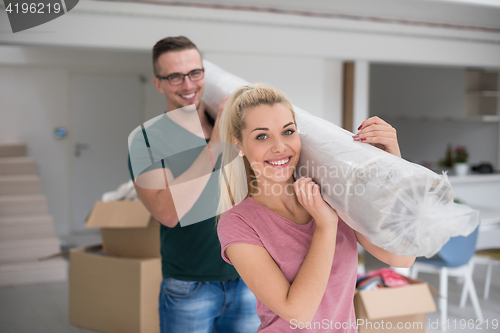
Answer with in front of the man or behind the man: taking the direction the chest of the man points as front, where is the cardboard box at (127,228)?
behind

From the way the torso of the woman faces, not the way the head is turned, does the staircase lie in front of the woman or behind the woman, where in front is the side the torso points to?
behind
